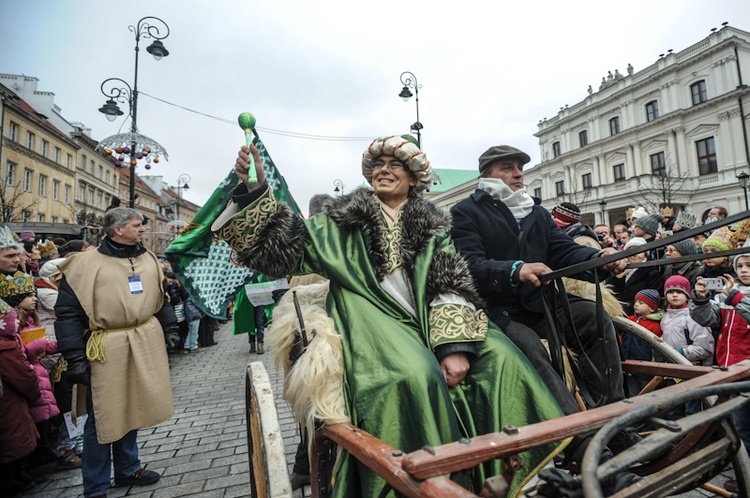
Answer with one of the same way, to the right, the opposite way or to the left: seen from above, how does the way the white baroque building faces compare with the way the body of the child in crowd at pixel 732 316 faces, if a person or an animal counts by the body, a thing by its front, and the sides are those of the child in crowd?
the same way

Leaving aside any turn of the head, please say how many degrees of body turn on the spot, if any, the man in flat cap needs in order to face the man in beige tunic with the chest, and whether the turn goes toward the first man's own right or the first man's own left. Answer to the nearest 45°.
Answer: approximately 135° to the first man's own right

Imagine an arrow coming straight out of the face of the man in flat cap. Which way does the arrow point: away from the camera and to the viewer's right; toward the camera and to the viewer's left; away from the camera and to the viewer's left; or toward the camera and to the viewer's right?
toward the camera and to the viewer's right

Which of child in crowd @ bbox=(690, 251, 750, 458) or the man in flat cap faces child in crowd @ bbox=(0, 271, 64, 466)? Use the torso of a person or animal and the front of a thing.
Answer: child in crowd @ bbox=(690, 251, 750, 458)

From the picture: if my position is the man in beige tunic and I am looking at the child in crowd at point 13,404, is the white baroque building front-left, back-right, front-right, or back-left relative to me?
back-right

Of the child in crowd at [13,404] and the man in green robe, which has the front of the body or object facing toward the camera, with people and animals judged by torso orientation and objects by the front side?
the man in green robe

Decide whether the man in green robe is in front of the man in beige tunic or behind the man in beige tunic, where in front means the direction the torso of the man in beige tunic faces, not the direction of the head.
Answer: in front

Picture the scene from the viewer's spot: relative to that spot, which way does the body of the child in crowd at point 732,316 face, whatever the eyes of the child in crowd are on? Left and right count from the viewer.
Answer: facing the viewer and to the left of the viewer

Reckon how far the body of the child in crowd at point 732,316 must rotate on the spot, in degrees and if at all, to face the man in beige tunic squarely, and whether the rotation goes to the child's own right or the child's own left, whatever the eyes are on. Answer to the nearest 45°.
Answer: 0° — they already face them

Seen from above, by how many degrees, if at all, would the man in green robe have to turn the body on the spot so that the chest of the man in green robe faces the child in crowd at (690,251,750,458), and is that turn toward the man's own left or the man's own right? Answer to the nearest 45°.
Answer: approximately 135° to the man's own left

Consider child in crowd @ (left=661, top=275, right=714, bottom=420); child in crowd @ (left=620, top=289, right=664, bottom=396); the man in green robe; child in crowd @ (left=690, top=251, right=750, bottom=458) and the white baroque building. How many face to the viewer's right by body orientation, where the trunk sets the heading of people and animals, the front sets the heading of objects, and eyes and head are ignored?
0

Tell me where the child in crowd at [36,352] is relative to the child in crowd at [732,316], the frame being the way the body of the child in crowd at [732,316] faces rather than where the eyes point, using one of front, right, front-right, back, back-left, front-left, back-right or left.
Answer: front

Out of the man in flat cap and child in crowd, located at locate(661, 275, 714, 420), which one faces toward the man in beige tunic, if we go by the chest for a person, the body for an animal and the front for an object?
the child in crowd

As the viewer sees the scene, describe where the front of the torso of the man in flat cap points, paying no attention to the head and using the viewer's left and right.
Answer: facing the viewer and to the right of the viewer

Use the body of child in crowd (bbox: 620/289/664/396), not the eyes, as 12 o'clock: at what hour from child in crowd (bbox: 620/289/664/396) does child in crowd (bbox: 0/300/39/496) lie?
child in crowd (bbox: 0/300/39/496) is roughly at 12 o'clock from child in crowd (bbox: 620/289/664/396).

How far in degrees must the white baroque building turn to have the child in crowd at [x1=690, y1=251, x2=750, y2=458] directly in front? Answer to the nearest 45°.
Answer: approximately 45° to its left

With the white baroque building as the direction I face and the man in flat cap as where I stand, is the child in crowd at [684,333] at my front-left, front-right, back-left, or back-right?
front-right

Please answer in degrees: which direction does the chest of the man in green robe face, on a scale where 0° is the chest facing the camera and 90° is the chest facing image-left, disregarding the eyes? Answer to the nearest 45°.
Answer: approximately 0°
